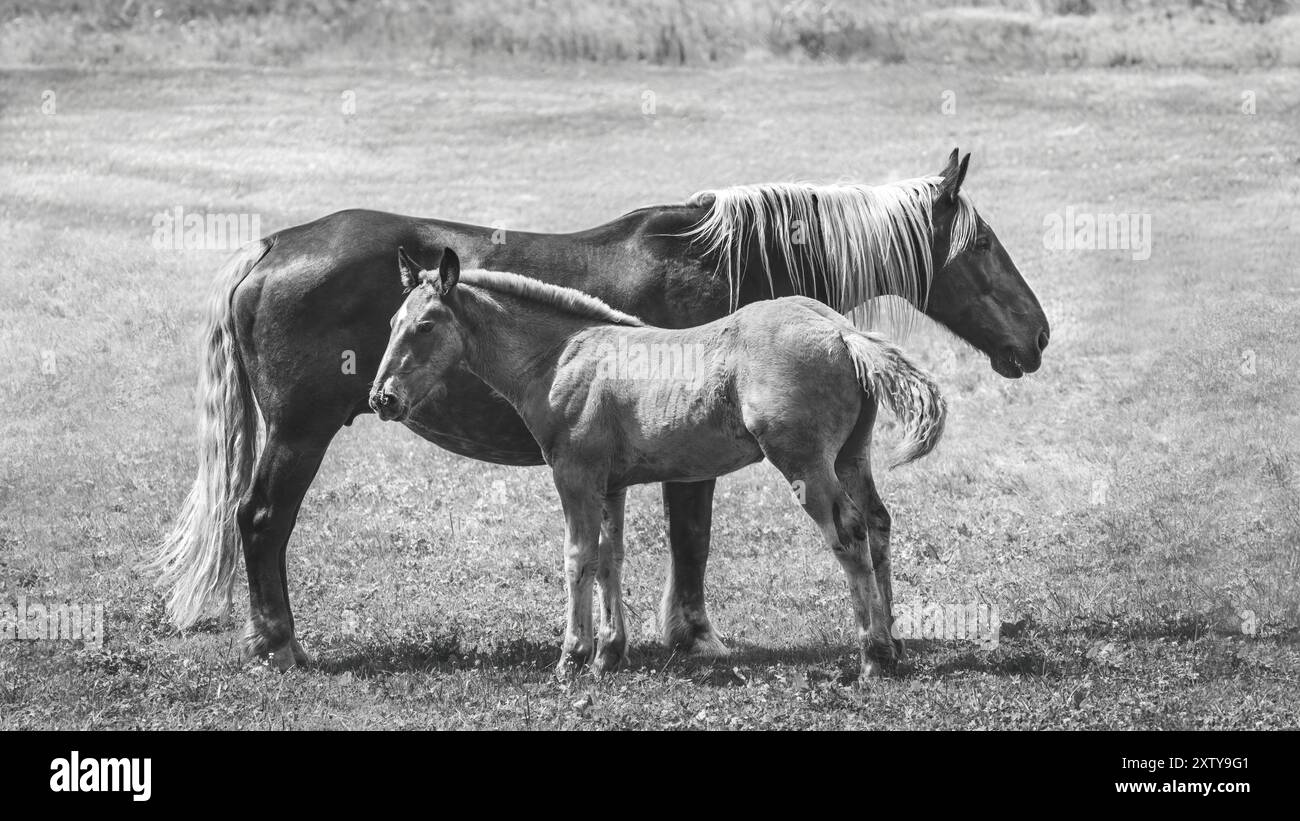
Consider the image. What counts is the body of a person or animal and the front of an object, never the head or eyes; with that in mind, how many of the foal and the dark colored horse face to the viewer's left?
1

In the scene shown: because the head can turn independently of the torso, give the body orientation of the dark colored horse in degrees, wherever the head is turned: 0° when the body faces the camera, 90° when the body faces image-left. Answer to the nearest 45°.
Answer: approximately 270°

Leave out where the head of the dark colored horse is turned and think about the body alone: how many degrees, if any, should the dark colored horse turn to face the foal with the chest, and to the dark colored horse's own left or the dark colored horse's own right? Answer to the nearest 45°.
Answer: approximately 45° to the dark colored horse's own right

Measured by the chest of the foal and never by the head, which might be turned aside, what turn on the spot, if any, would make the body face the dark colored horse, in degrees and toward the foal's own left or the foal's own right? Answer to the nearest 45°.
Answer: approximately 45° to the foal's own right

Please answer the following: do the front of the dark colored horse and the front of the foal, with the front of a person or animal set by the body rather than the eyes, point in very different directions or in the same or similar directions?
very different directions

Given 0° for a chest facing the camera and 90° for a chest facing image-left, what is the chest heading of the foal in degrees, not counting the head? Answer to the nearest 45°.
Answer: approximately 90°
